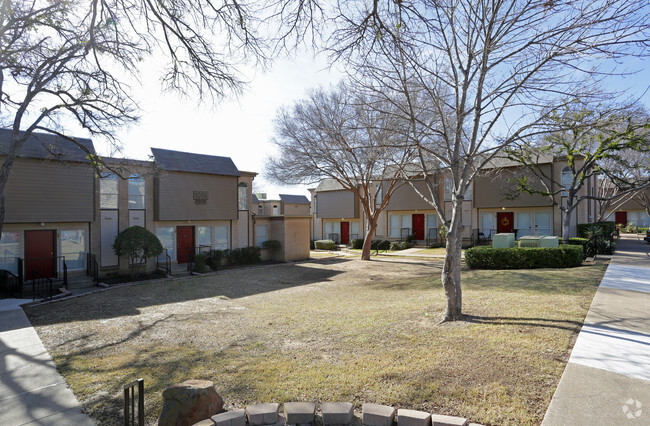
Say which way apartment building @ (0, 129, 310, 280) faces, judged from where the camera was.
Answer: facing the viewer and to the right of the viewer

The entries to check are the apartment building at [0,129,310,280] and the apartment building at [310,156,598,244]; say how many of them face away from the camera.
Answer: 0

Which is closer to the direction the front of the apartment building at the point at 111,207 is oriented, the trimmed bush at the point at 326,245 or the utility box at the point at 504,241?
the utility box

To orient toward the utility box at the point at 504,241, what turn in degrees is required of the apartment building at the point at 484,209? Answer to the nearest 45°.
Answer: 0° — it already faces it

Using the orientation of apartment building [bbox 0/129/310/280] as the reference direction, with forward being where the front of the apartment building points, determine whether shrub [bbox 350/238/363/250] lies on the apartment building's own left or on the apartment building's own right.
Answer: on the apartment building's own left

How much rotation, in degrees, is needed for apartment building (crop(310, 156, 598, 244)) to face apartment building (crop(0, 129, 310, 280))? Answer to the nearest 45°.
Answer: approximately 45° to its right

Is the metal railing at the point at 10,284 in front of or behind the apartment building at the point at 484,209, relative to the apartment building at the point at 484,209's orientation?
in front

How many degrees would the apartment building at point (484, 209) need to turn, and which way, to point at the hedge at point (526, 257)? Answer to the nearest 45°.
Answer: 0° — it already faces it

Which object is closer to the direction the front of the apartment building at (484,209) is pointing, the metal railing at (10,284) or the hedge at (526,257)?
the hedge

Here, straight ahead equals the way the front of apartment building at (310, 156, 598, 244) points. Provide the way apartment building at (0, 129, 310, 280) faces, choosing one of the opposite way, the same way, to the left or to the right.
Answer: to the left

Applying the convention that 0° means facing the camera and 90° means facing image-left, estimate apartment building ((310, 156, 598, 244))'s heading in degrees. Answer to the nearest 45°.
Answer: approximately 0°

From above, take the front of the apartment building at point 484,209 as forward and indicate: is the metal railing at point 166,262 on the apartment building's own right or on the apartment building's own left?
on the apartment building's own right
